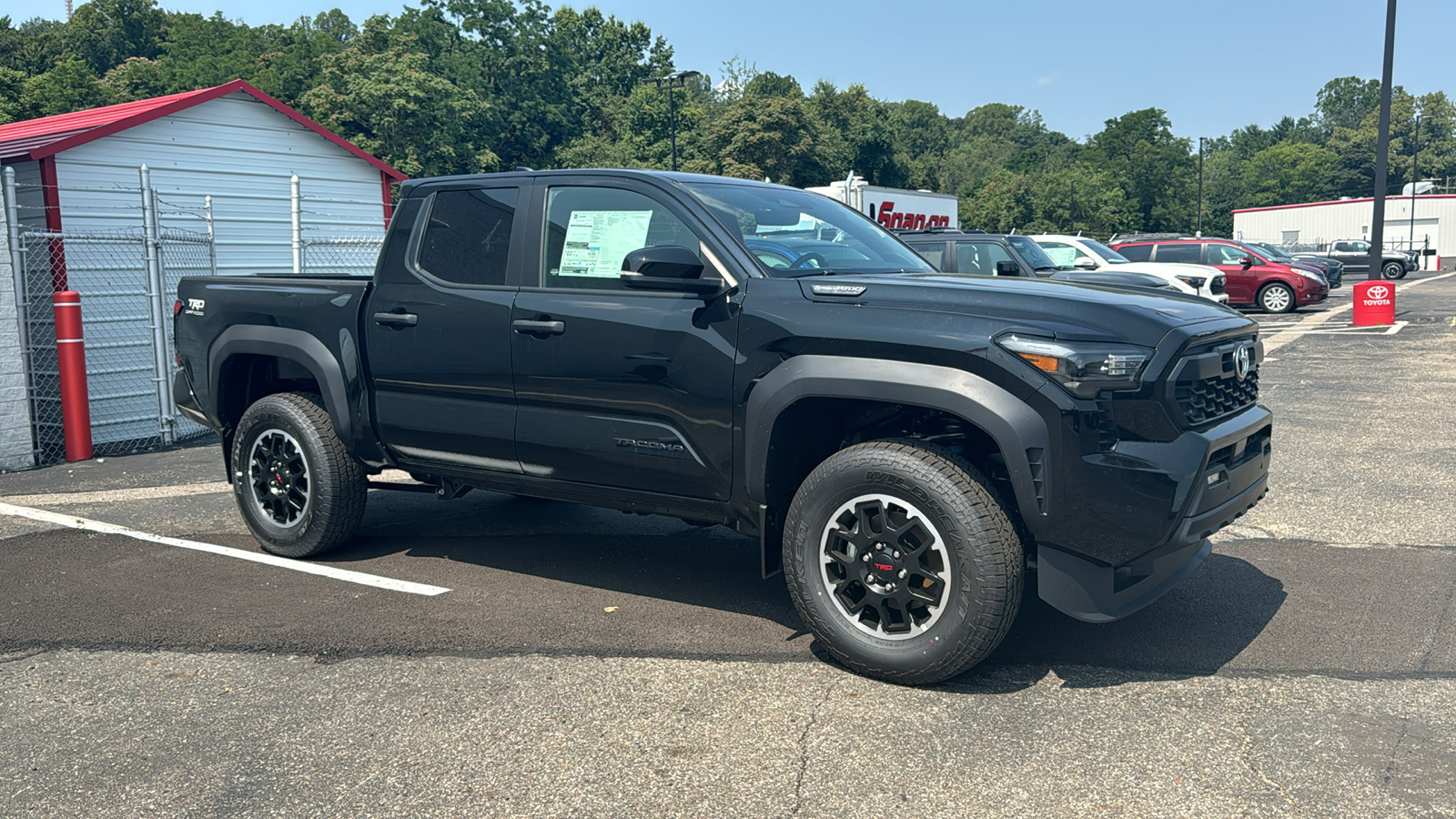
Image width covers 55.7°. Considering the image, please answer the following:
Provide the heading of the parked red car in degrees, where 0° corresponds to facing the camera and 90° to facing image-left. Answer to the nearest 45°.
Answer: approximately 270°

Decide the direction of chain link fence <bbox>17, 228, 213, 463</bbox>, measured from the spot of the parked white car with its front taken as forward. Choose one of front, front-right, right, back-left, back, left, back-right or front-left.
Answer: right

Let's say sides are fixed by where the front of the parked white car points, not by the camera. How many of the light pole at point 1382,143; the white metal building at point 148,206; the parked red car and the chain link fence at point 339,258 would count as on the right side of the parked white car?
2

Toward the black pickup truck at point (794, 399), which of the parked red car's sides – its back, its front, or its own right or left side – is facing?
right

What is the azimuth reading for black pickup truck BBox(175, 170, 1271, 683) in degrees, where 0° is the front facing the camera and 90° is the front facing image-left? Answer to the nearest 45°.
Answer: approximately 315°

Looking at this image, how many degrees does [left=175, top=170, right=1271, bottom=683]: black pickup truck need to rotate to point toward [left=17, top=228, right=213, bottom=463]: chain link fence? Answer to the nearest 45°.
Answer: approximately 180°

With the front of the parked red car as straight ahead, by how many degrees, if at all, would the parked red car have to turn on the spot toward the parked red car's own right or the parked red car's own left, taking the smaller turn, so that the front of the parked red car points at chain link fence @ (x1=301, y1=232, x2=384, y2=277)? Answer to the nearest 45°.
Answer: approximately 135° to the parked red car's own right

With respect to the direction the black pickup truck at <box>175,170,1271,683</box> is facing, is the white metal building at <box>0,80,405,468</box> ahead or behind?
behind

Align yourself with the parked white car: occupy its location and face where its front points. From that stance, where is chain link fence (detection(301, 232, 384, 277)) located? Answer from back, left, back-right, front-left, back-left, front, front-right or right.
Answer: right

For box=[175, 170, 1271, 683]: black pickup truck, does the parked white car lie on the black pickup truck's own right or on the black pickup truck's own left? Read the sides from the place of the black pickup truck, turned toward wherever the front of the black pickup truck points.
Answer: on the black pickup truck's own left

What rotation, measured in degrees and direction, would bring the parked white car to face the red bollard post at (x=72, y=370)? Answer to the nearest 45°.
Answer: approximately 90° to its right

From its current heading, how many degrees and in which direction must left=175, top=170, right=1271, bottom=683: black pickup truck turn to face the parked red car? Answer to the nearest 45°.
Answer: approximately 90° to its left
